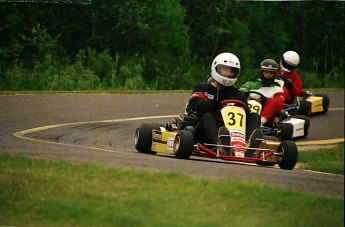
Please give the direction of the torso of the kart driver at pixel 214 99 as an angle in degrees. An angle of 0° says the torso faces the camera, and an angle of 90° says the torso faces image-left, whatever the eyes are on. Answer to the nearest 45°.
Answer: approximately 315°

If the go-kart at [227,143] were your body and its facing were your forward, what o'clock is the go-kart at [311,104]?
the go-kart at [311,104] is roughly at 8 o'clock from the go-kart at [227,143].

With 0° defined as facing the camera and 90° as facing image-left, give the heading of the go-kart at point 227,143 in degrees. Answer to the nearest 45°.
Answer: approximately 315°

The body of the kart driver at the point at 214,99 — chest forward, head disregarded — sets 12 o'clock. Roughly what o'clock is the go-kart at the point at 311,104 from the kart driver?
The go-kart is roughly at 8 o'clock from the kart driver.

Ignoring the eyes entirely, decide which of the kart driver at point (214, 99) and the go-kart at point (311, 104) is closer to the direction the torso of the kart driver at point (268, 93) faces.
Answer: the kart driver

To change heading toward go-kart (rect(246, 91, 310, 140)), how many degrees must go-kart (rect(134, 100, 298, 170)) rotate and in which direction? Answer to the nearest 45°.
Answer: approximately 135° to its left

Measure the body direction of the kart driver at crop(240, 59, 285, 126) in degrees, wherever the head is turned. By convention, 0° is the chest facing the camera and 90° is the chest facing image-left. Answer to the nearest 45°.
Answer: approximately 45°
